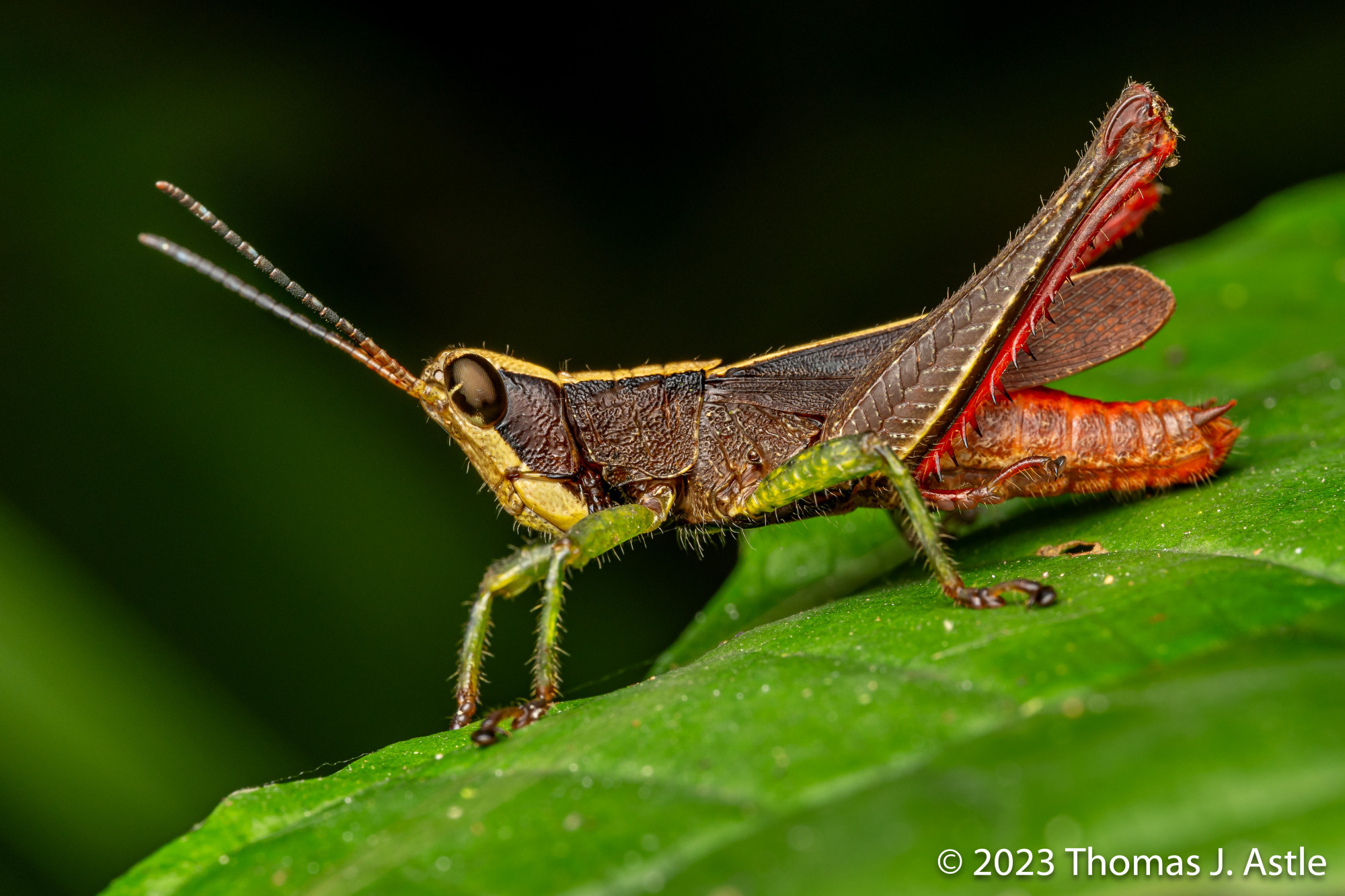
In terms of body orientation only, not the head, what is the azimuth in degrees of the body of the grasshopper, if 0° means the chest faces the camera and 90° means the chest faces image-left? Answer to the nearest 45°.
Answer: approximately 90°
